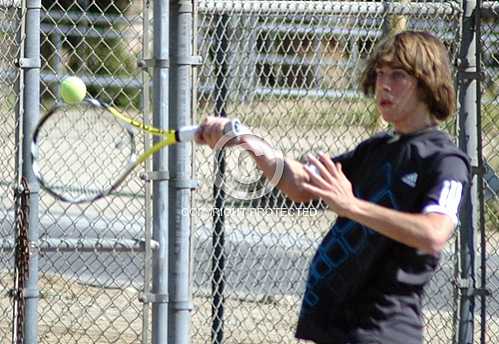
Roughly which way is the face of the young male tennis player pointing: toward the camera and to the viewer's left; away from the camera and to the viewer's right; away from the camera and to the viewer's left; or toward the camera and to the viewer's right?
toward the camera and to the viewer's left

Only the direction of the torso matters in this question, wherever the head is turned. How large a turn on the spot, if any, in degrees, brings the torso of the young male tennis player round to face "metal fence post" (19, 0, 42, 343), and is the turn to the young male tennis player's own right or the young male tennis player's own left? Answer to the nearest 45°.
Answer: approximately 90° to the young male tennis player's own right

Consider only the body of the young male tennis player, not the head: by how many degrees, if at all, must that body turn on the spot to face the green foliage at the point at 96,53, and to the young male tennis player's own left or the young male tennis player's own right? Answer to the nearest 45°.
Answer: approximately 90° to the young male tennis player's own right

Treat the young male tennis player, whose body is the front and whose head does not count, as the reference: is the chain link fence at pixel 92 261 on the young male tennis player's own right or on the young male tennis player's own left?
on the young male tennis player's own right

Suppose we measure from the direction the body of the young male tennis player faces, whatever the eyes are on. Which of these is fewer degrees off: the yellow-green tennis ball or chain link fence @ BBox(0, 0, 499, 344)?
the yellow-green tennis ball

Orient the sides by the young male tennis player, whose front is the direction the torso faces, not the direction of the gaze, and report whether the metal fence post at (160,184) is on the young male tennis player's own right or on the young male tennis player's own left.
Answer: on the young male tennis player's own right
